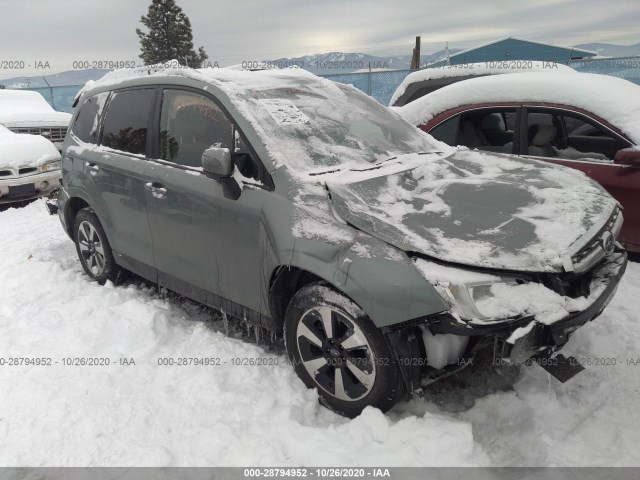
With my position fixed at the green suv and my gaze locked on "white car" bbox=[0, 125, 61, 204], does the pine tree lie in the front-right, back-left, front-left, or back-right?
front-right

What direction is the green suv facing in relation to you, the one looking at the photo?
facing the viewer and to the right of the viewer

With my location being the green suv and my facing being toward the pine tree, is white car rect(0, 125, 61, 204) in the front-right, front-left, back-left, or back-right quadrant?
front-left

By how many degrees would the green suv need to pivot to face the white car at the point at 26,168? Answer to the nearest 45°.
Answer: approximately 180°

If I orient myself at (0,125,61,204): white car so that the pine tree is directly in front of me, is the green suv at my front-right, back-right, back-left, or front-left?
back-right

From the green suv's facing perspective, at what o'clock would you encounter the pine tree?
The pine tree is roughly at 7 o'clock from the green suv.
